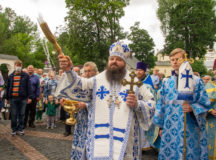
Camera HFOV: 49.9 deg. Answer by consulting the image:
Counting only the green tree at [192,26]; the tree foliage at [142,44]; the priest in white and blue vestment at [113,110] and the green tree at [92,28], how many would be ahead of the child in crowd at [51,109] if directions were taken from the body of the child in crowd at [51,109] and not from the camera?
1

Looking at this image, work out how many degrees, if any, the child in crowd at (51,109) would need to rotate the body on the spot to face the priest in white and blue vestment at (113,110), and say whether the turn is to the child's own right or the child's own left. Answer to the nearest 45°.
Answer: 0° — they already face them

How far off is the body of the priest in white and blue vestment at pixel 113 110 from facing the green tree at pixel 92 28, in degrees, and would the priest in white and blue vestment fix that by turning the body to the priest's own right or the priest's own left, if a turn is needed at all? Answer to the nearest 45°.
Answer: approximately 180°

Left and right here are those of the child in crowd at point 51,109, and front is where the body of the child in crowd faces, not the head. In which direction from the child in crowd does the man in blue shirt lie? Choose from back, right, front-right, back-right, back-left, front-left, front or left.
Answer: right

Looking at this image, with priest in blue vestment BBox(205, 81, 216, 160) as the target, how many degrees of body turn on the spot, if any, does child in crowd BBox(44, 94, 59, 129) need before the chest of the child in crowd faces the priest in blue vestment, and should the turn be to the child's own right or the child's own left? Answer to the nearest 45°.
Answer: approximately 45° to the child's own left

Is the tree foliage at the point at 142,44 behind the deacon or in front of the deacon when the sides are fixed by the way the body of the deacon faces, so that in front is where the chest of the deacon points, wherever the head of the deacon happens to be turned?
behind

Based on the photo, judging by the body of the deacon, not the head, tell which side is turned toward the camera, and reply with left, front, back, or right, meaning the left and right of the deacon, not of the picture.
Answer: front

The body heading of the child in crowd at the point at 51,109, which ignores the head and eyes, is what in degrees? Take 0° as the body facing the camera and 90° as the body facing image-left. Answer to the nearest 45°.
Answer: approximately 0°

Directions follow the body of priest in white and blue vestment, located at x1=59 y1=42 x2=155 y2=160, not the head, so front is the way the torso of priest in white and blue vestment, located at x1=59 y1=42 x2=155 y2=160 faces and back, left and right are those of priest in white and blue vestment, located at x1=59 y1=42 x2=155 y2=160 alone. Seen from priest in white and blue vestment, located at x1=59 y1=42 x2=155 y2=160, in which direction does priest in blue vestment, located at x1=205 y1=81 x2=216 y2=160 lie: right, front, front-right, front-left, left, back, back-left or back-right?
back-left

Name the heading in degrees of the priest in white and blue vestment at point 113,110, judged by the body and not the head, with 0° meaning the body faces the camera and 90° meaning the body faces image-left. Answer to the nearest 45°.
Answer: approximately 0°

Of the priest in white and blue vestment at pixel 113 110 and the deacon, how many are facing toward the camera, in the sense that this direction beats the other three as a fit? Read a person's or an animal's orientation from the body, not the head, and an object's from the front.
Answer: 2

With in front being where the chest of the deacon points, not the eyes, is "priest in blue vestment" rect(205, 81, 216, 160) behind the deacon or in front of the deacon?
behind

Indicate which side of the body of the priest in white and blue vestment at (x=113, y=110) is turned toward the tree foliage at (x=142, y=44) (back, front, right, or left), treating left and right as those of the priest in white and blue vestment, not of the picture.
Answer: back

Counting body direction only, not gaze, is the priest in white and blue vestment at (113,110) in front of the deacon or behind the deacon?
in front

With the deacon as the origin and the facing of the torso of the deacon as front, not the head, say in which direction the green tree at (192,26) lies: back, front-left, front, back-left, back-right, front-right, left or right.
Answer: back

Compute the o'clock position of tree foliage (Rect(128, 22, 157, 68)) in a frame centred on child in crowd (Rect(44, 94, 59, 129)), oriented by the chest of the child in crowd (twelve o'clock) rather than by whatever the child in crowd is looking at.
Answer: The tree foliage is roughly at 7 o'clock from the child in crowd.
